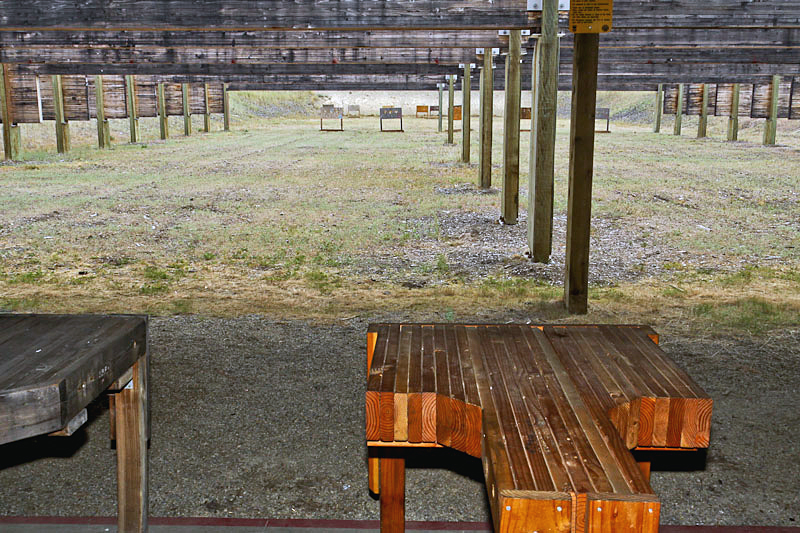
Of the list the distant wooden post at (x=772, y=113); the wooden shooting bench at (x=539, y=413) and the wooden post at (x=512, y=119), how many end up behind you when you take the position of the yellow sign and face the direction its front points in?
2

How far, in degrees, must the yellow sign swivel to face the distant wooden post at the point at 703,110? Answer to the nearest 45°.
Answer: approximately 180°

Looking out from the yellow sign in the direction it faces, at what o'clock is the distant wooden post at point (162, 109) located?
The distant wooden post is roughly at 5 o'clock from the yellow sign.

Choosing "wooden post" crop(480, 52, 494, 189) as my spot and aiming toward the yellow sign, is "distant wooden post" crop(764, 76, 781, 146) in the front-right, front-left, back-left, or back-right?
back-left

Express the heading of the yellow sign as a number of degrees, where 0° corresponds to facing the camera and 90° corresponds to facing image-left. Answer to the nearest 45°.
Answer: approximately 0°

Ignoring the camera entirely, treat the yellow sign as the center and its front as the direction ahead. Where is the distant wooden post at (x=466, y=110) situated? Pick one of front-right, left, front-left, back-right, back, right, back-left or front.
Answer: back

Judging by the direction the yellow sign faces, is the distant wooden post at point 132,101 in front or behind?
behind

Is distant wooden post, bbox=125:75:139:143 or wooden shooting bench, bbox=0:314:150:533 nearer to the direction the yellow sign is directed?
the wooden shooting bench
